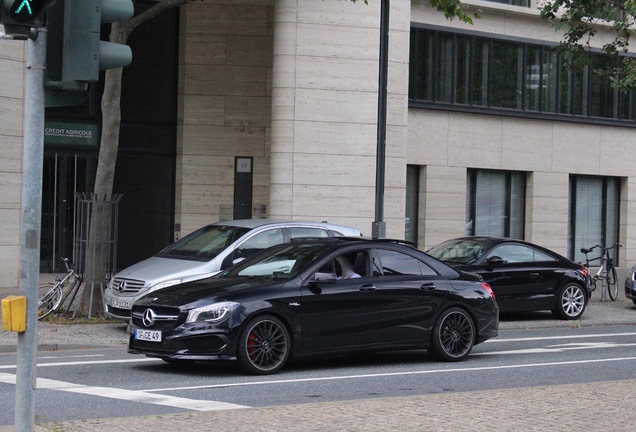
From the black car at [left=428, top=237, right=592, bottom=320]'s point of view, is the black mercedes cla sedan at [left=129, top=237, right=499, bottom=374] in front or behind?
in front

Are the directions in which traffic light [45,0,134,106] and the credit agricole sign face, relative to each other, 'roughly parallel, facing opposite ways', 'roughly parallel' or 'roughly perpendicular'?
roughly perpendicular

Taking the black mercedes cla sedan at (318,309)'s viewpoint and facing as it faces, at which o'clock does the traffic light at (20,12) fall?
The traffic light is roughly at 11 o'clock from the black mercedes cla sedan.

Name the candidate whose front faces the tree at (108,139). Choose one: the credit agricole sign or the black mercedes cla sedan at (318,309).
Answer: the credit agricole sign

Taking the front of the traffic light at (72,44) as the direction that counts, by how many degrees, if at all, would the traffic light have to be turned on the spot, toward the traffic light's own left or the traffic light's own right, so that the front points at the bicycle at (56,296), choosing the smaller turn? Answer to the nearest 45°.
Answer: approximately 90° to the traffic light's own left

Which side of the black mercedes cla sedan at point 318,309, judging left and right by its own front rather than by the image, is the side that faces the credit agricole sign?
right

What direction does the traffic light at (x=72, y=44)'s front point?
to the viewer's right

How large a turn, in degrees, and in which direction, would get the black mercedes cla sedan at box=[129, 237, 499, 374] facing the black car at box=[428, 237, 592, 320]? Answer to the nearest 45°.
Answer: approximately 180°

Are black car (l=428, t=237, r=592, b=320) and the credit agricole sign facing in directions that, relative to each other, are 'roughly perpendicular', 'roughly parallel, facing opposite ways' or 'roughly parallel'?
roughly perpendicular

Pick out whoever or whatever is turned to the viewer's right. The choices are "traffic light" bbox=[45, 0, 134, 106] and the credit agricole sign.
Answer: the traffic light

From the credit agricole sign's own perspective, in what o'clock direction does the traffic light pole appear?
The traffic light pole is roughly at 12 o'clock from the credit agricole sign.

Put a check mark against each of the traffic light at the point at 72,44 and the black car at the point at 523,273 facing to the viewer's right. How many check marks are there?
1

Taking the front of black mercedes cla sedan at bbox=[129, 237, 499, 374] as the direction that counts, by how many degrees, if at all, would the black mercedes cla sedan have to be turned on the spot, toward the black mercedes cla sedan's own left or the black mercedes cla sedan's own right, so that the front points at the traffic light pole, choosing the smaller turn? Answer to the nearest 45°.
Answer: approximately 45° to the black mercedes cla sedan's own left

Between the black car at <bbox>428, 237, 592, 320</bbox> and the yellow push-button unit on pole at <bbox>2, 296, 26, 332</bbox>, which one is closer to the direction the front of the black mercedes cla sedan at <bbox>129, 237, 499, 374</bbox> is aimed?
the yellow push-button unit on pole
